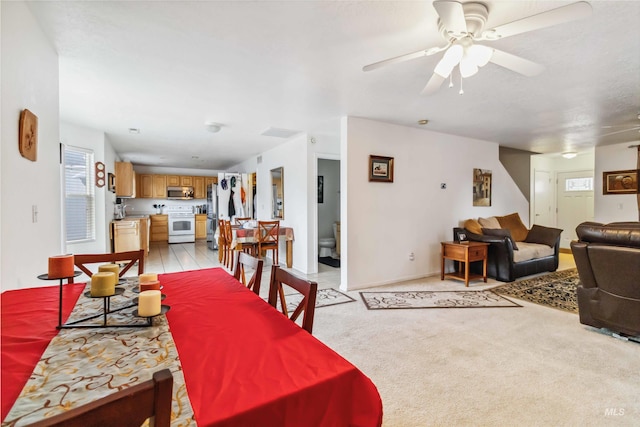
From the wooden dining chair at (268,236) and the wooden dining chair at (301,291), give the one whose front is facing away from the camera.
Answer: the wooden dining chair at (268,236)

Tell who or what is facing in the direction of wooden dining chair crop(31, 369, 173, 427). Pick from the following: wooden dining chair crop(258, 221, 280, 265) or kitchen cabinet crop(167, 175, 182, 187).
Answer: the kitchen cabinet

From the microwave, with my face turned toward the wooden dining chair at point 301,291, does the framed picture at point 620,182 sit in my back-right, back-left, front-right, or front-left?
front-left

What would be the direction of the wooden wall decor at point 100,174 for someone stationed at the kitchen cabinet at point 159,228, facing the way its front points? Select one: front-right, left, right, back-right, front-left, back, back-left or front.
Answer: front

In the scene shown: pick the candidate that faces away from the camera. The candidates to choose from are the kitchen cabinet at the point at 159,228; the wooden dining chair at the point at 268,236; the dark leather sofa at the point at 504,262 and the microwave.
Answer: the wooden dining chair

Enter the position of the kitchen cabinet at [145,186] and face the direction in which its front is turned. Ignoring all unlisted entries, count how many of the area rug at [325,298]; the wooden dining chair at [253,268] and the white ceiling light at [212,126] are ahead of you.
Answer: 3

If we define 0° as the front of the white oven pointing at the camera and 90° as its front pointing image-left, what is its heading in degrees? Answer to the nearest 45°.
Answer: approximately 0°

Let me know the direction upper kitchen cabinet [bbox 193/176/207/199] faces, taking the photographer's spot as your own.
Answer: facing the viewer

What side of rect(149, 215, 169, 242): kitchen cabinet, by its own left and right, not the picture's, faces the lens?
front

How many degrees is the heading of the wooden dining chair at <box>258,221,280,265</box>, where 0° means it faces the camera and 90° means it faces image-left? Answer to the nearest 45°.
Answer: approximately 180°

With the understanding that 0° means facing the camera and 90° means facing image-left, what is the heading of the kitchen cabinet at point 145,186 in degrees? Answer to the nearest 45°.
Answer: approximately 0°

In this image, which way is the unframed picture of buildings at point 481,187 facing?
toward the camera

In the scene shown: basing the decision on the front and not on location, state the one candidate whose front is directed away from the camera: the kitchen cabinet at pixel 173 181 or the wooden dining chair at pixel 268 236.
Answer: the wooden dining chair

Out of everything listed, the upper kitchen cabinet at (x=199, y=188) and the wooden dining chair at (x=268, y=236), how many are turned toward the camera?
1

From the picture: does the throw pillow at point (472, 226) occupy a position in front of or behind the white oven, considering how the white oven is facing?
in front
